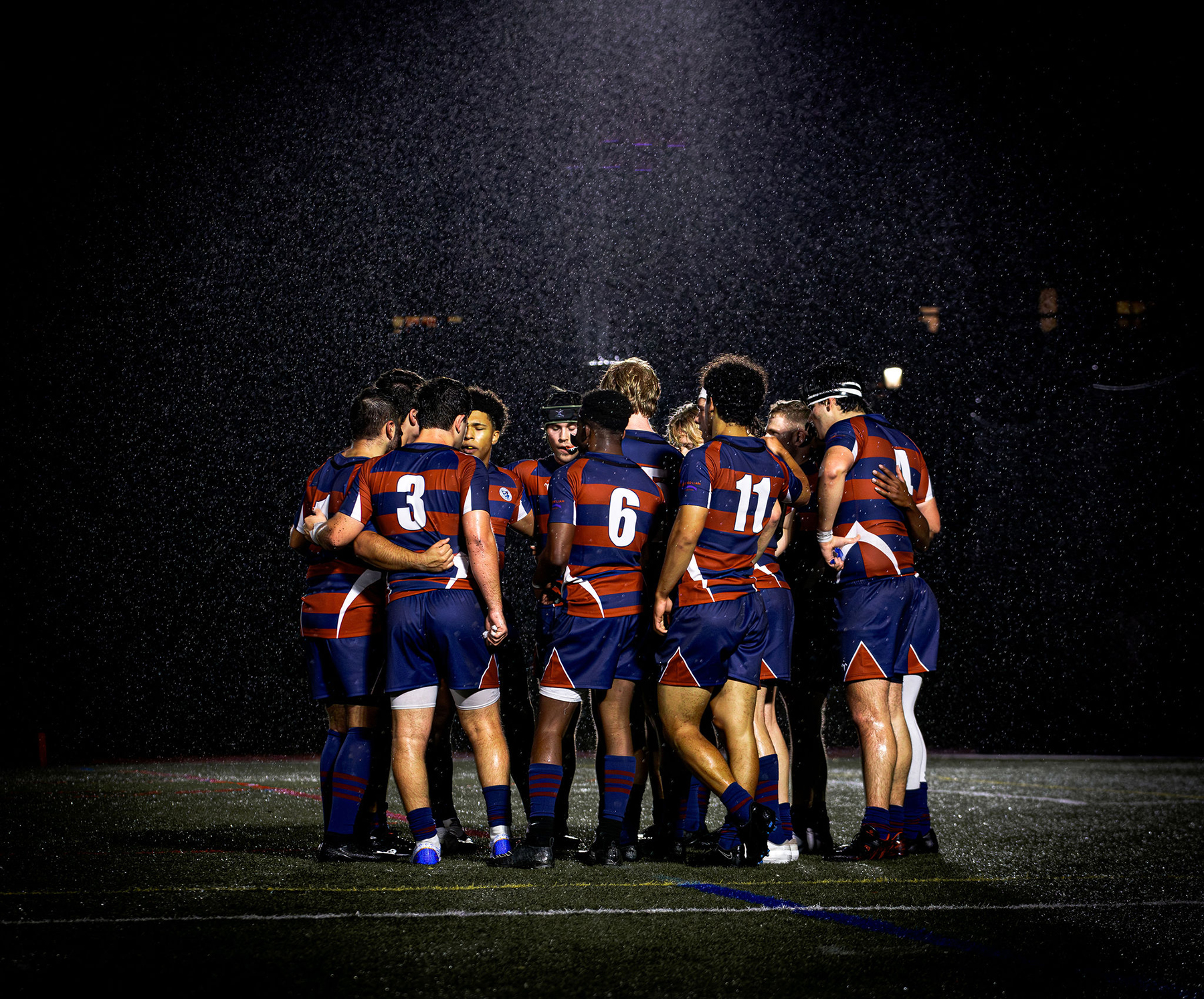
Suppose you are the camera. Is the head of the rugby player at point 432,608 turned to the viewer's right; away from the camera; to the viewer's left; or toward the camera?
away from the camera

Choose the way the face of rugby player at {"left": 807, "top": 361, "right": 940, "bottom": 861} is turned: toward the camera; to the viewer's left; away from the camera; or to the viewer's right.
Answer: to the viewer's left

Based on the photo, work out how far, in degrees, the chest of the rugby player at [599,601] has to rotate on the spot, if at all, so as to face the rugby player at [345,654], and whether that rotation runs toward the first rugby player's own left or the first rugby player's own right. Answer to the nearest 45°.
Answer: approximately 45° to the first rugby player's own left

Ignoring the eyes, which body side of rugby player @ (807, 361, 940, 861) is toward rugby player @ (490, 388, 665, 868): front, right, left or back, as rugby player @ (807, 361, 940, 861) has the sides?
left

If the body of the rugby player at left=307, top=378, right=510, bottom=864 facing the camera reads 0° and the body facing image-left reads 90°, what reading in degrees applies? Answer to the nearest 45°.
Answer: approximately 180°

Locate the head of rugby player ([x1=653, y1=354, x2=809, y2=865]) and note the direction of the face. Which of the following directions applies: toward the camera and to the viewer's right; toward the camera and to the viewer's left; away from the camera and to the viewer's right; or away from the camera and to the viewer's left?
away from the camera and to the viewer's left

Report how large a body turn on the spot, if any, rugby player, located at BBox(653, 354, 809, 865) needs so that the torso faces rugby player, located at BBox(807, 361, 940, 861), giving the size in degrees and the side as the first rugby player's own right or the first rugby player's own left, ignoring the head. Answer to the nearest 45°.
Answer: approximately 90° to the first rugby player's own right

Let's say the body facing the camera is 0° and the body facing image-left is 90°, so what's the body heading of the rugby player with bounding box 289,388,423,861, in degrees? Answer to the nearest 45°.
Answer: approximately 225°
